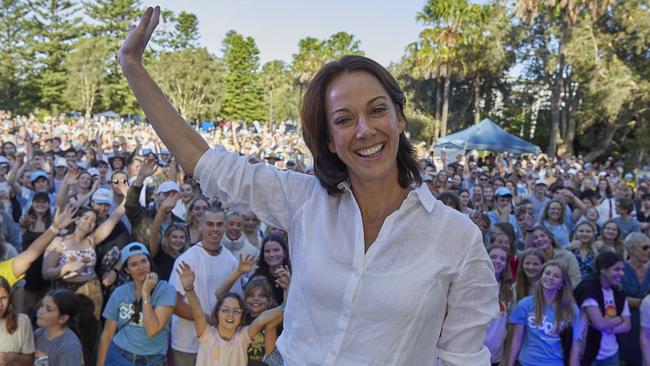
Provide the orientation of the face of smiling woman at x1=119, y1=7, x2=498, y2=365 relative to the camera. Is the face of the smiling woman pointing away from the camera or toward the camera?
toward the camera

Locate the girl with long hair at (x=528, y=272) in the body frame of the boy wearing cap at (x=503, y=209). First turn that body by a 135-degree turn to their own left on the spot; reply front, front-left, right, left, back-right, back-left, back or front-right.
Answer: back-right

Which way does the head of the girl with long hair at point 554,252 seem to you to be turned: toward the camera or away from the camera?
toward the camera

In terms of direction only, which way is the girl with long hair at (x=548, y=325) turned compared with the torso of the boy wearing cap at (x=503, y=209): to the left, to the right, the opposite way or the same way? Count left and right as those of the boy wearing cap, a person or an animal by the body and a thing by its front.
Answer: the same way

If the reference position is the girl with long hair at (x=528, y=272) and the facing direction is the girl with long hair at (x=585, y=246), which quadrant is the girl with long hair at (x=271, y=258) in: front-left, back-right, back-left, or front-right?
back-left

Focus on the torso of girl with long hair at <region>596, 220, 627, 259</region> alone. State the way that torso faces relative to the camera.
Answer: toward the camera

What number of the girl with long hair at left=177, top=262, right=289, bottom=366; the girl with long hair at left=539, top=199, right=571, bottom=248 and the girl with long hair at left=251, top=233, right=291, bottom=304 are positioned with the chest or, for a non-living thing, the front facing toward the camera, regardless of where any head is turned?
3

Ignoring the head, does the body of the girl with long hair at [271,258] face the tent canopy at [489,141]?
no

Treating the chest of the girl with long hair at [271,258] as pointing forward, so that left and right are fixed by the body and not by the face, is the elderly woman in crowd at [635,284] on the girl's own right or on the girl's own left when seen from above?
on the girl's own left

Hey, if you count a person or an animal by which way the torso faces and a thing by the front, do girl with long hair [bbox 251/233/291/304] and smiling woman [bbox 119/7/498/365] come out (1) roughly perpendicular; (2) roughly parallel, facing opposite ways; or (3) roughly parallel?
roughly parallel

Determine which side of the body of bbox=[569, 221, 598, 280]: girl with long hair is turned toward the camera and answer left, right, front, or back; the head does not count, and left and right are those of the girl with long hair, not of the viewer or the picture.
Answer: front

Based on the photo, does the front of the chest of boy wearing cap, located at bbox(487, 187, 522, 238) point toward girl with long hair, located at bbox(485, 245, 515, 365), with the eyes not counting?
yes

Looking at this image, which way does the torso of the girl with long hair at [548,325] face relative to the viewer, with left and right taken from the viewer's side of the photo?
facing the viewer

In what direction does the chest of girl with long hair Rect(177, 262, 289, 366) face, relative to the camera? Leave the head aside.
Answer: toward the camera
